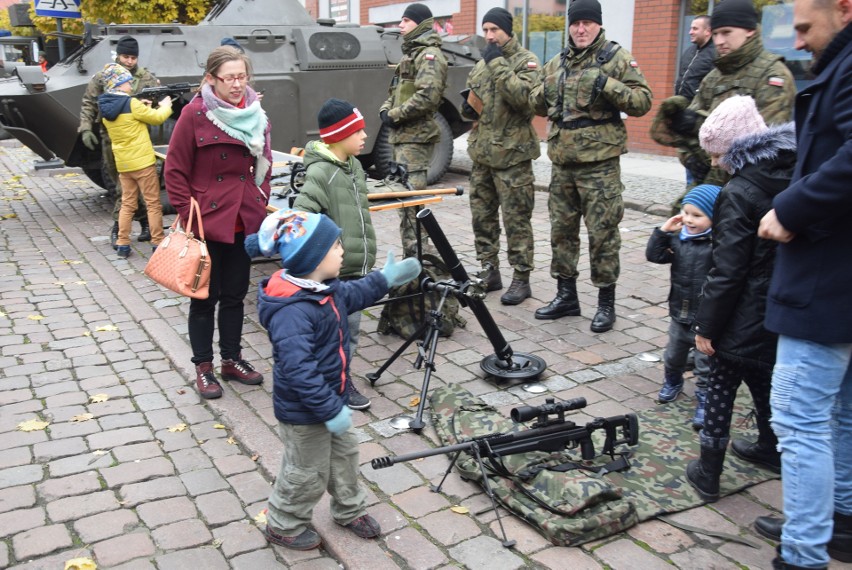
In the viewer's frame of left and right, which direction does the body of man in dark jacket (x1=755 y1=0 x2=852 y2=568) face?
facing to the left of the viewer

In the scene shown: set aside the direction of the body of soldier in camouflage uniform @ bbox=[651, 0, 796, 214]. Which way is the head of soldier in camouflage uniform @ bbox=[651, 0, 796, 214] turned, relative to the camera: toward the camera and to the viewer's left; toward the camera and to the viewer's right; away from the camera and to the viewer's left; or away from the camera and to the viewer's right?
toward the camera and to the viewer's left

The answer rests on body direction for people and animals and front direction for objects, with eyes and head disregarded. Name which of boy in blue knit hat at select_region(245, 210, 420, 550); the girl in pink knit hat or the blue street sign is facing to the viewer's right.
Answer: the boy in blue knit hat

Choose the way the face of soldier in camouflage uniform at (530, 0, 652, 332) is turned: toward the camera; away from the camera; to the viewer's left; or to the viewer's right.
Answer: toward the camera

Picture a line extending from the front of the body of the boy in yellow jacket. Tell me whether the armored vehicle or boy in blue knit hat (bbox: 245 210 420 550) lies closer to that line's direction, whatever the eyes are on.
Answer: the armored vehicle

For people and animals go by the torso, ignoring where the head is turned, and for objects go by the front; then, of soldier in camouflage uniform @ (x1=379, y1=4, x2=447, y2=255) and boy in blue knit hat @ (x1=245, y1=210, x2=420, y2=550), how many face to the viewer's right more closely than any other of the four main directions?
1

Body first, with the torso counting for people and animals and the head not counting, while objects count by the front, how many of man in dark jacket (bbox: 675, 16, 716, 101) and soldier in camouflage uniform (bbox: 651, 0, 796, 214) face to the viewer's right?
0

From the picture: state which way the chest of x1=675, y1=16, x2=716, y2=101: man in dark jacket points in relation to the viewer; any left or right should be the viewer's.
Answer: facing the viewer and to the left of the viewer

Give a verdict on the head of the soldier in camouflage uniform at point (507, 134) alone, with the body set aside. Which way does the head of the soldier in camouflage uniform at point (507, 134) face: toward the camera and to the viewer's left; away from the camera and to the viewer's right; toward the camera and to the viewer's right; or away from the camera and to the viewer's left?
toward the camera and to the viewer's left

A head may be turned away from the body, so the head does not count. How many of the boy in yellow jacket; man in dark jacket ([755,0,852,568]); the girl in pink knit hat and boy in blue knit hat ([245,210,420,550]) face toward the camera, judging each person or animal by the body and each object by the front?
0

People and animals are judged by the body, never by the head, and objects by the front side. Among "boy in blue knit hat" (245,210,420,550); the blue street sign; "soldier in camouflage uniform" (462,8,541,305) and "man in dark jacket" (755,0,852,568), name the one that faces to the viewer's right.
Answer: the boy in blue knit hat

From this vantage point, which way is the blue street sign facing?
toward the camera

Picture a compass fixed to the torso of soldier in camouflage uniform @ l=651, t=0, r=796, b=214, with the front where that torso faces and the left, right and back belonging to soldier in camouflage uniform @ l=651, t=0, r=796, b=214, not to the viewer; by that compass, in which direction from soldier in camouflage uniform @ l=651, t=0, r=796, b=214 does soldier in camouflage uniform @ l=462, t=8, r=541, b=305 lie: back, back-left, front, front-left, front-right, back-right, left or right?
right

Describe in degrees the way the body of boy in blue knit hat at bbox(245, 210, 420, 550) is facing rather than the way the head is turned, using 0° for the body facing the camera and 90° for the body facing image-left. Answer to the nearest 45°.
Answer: approximately 270°

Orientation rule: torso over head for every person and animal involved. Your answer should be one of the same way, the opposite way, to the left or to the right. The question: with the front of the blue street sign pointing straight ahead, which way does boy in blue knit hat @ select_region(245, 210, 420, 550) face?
to the left
